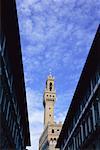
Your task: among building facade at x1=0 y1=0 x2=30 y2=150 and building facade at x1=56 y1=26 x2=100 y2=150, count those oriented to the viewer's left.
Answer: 1

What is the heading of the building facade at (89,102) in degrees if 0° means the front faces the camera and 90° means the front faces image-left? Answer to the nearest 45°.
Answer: approximately 90°

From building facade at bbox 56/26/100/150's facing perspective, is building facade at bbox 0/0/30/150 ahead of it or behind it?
ahead

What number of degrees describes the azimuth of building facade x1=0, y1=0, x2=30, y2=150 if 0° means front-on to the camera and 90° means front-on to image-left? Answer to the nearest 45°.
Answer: approximately 270°

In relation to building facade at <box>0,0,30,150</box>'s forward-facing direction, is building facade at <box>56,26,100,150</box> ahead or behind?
ahead

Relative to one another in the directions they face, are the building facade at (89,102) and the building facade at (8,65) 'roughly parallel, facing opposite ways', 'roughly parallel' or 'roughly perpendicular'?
roughly parallel, facing opposite ways
